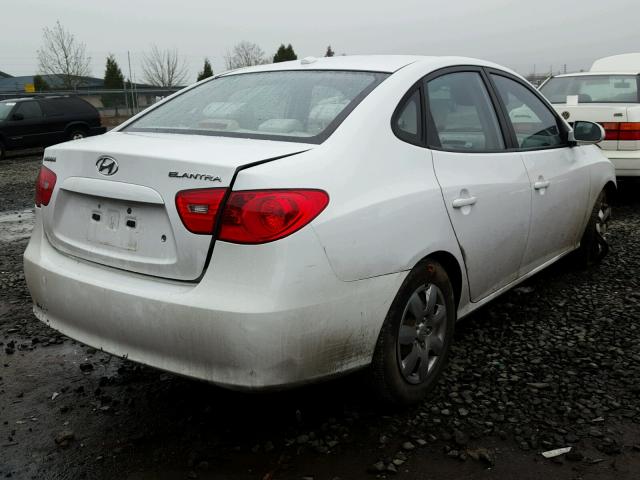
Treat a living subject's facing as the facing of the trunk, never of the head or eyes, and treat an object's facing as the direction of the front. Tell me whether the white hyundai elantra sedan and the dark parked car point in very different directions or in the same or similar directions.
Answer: very different directions

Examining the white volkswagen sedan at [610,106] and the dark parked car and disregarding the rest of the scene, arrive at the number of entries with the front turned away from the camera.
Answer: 1

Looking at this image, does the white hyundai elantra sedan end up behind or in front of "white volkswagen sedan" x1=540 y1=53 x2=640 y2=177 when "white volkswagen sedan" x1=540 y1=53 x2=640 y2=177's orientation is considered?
behind

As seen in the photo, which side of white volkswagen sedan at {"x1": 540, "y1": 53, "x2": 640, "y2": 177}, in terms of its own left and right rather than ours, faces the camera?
back

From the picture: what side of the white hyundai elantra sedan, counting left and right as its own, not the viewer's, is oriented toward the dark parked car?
left

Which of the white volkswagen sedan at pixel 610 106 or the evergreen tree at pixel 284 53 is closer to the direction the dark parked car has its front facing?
the white volkswagen sedan

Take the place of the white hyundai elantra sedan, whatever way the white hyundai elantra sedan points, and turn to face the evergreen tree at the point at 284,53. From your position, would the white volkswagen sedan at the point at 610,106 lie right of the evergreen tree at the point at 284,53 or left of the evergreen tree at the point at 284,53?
right

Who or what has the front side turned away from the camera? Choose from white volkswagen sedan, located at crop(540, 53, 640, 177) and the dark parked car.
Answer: the white volkswagen sedan

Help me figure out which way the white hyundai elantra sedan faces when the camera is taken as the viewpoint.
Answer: facing away from the viewer and to the right of the viewer

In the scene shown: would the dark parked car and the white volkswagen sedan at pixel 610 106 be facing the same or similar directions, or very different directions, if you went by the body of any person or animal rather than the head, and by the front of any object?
very different directions

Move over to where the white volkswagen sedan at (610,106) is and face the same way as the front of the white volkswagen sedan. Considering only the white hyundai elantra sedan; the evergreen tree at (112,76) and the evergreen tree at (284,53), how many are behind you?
1

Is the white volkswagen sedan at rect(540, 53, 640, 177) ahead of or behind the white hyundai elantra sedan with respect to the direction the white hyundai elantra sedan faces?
ahead
